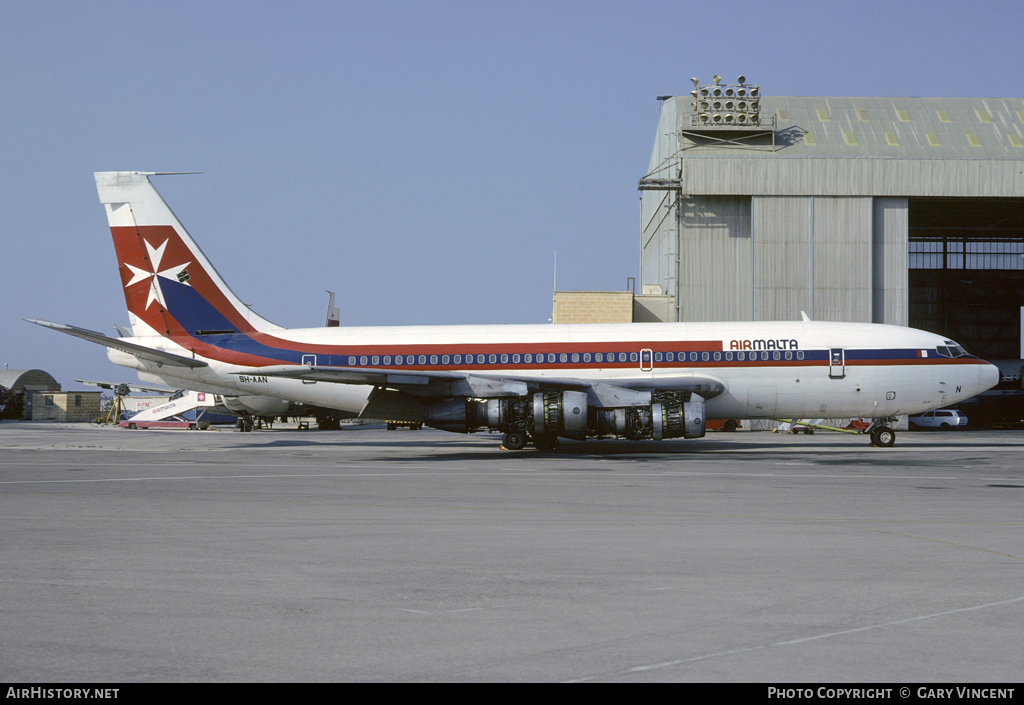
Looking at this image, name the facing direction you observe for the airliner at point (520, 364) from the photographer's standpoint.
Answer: facing to the right of the viewer
